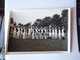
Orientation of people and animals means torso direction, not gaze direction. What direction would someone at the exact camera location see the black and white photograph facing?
facing the viewer
